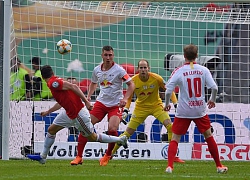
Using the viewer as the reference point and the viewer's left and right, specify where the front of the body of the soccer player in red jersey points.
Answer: facing to the left of the viewer

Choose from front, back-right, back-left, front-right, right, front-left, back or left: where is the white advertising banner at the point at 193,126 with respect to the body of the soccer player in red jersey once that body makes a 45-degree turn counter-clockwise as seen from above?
back

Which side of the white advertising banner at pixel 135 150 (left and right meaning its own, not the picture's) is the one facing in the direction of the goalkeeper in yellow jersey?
front

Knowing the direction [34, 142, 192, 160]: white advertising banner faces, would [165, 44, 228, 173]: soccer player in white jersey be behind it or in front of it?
in front

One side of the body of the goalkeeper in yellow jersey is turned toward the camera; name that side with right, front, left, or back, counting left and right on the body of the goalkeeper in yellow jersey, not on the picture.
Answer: front

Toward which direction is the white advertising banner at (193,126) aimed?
toward the camera

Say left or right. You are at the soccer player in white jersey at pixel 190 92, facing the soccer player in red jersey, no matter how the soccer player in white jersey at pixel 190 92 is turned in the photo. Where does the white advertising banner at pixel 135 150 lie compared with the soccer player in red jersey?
right

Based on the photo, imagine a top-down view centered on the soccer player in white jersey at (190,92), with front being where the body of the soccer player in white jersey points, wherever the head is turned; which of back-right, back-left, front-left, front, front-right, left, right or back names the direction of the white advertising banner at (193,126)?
front

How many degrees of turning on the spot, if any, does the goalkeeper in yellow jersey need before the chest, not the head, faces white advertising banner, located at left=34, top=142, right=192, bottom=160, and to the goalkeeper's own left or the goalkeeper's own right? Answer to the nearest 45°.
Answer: approximately 180°

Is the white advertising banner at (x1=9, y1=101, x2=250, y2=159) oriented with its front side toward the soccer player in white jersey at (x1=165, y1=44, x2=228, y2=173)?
yes

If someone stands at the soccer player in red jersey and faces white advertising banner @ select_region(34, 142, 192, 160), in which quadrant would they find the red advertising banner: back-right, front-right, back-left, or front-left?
front-right

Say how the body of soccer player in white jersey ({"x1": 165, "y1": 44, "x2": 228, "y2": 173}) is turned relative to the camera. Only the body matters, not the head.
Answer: away from the camera

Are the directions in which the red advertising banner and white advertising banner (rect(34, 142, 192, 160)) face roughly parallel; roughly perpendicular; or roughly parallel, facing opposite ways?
roughly parallel
